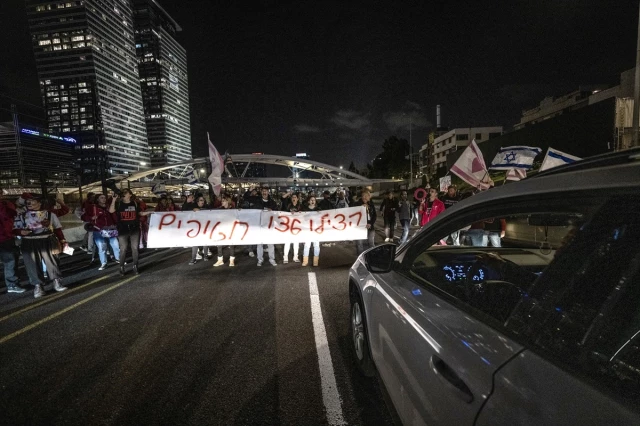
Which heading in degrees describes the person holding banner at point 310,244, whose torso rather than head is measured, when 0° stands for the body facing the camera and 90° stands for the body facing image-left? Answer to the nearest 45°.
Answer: approximately 0°

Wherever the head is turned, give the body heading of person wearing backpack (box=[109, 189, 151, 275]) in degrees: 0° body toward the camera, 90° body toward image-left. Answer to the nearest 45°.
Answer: approximately 0°

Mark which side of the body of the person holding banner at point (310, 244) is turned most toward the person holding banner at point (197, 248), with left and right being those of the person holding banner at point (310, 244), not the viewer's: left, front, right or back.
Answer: right

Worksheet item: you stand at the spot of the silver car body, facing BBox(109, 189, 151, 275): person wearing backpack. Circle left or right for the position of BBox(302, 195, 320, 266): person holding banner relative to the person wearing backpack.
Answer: right

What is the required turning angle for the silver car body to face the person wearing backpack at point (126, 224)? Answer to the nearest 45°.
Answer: approximately 45° to its left

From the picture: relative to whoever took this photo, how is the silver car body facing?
facing away from the viewer and to the left of the viewer

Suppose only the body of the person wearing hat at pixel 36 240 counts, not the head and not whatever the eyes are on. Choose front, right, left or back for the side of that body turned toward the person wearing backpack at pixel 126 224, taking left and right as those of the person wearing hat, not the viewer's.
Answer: left

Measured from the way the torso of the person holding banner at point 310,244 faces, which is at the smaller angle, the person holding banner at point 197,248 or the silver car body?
the silver car body

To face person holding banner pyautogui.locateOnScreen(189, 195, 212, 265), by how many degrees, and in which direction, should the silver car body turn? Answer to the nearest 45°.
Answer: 0° — it already faces them
